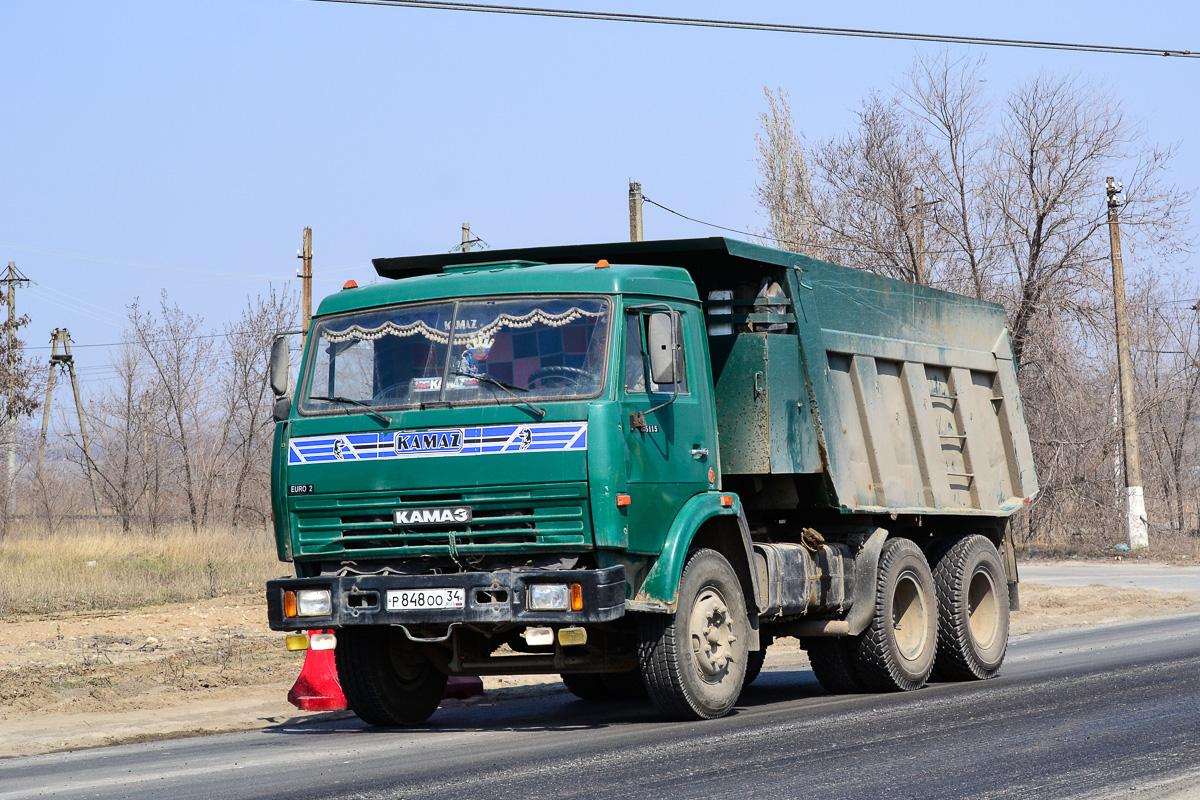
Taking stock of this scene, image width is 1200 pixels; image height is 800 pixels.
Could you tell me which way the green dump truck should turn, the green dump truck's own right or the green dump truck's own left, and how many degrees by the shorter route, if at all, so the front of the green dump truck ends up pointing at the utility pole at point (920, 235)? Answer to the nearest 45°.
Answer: approximately 135° to the green dump truck's own right

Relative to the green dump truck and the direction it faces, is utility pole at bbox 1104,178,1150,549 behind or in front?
behind

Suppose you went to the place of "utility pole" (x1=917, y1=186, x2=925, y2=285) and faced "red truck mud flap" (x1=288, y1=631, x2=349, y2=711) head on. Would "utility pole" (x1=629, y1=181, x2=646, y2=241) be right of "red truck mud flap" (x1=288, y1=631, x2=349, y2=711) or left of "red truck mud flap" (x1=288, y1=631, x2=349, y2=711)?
right

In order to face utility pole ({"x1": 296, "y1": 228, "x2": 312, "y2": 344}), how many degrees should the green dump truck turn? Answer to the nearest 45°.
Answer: approximately 135° to its right

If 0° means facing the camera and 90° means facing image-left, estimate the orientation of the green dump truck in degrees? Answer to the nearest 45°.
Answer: approximately 45°

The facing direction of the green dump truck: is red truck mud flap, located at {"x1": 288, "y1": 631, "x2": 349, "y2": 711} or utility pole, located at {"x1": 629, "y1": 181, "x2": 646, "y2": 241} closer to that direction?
the red truck mud flap

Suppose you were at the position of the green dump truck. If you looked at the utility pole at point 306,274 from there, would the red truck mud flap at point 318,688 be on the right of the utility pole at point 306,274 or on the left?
left
